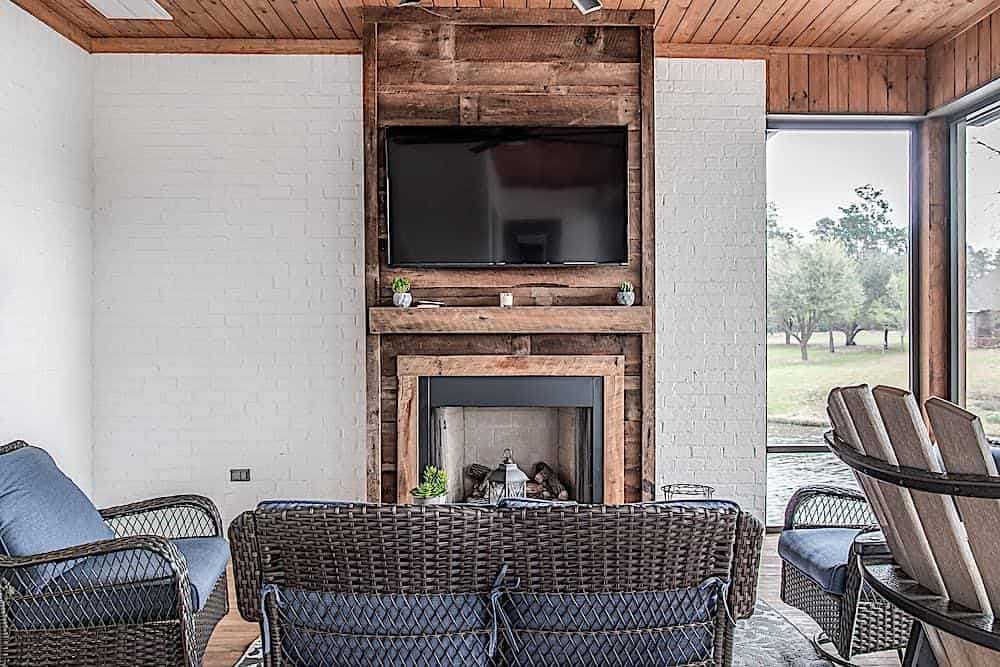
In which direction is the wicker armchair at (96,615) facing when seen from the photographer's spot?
facing to the right of the viewer

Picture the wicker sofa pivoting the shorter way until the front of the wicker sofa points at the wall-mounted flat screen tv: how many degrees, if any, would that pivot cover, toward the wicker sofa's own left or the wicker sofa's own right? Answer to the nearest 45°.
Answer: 0° — it already faces it

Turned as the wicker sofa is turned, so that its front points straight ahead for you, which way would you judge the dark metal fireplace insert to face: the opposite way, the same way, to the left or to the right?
the opposite way

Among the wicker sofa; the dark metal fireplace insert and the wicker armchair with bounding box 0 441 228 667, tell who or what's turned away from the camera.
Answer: the wicker sofa

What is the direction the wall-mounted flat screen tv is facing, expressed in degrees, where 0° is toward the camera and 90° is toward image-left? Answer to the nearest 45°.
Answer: approximately 0°

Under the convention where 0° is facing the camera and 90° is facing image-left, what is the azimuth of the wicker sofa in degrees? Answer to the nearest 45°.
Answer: approximately 180°
